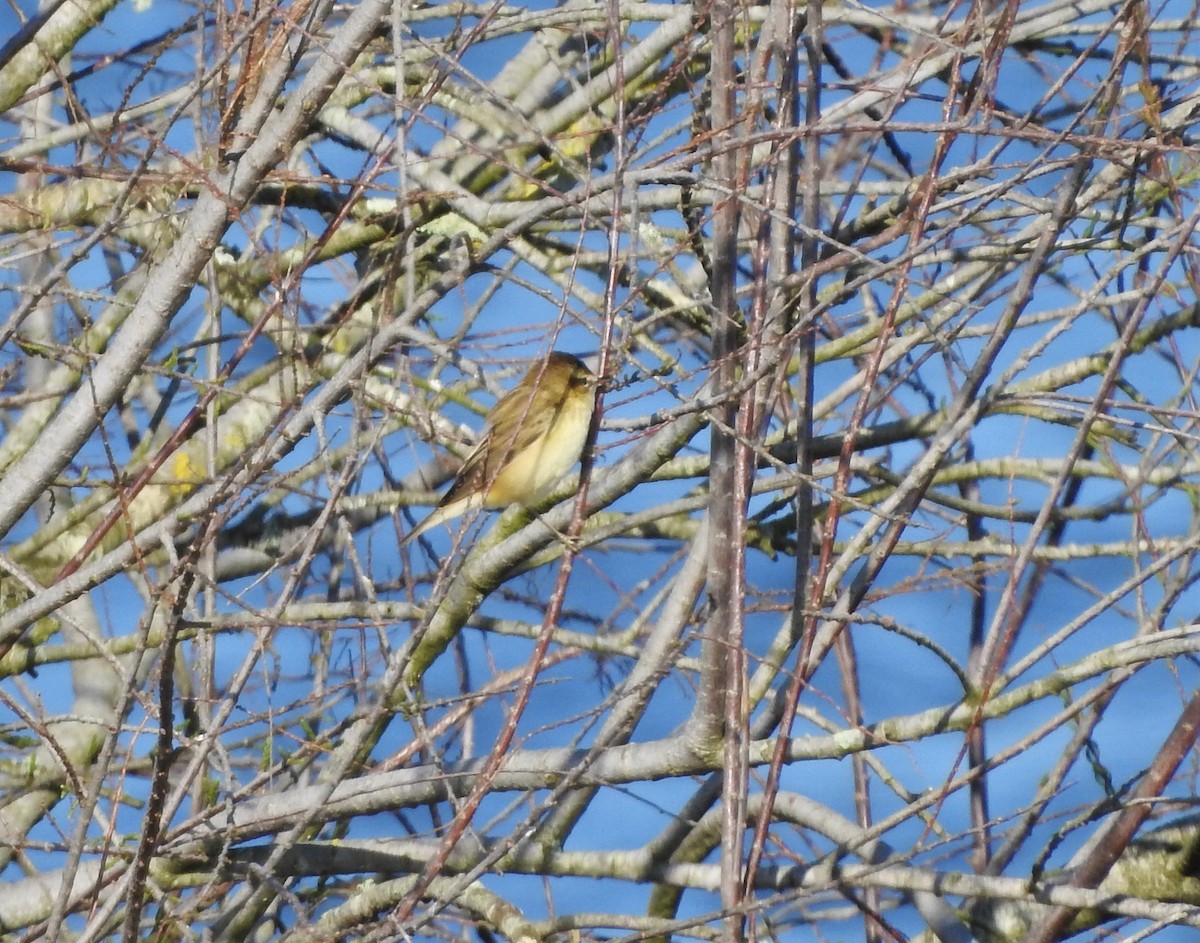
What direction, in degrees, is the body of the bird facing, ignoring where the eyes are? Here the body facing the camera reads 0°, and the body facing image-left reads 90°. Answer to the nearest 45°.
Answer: approximately 270°
